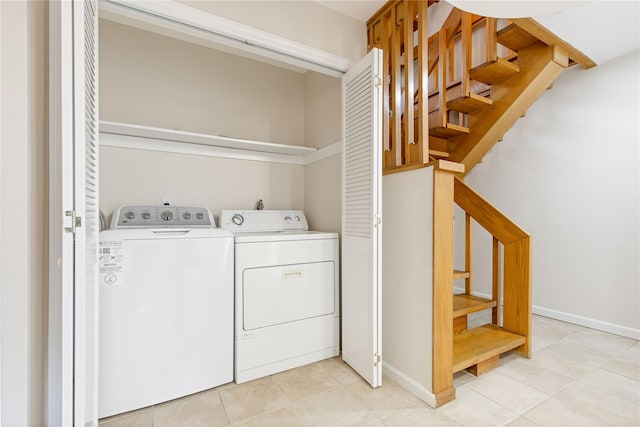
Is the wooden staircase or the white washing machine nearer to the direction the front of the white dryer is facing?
the wooden staircase

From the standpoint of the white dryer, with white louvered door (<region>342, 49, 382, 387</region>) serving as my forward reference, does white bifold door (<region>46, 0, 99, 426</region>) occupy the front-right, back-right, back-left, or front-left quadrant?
back-right

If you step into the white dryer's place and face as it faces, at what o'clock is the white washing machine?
The white washing machine is roughly at 4 o'clock from the white dryer.

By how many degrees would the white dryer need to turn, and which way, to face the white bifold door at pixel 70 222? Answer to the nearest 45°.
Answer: approximately 90° to its right

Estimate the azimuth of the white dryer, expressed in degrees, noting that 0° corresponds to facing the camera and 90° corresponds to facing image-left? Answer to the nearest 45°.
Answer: approximately 315°
